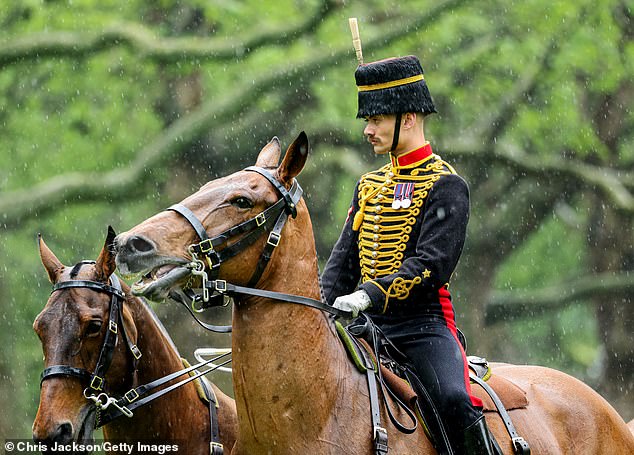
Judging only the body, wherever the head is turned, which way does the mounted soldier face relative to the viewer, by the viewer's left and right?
facing the viewer and to the left of the viewer

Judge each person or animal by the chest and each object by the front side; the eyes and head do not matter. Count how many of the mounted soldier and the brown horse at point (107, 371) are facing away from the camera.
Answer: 0

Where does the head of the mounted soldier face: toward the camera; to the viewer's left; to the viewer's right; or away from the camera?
to the viewer's left

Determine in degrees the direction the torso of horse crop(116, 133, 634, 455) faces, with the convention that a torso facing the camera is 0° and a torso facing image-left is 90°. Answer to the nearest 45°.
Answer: approximately 45°

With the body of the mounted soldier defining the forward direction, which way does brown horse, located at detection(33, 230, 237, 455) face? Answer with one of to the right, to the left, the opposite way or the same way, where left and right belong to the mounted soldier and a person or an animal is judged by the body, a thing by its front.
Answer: the same way

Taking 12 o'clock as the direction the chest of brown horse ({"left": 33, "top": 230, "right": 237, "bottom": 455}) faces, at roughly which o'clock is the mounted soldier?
The mounted soldier is roughly at 8 o'clock from the brown horse.

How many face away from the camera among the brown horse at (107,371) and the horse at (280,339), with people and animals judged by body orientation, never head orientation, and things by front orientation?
0

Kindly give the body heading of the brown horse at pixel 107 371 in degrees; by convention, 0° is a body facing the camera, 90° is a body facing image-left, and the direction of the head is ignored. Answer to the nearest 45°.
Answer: approximately 45°

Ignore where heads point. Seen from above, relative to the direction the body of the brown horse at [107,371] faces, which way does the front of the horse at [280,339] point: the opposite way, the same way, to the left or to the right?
the same way
